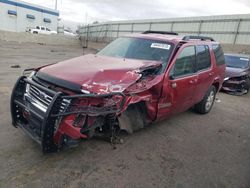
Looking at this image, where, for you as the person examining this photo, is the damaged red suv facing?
facing the viewer and to the left of the viewer
